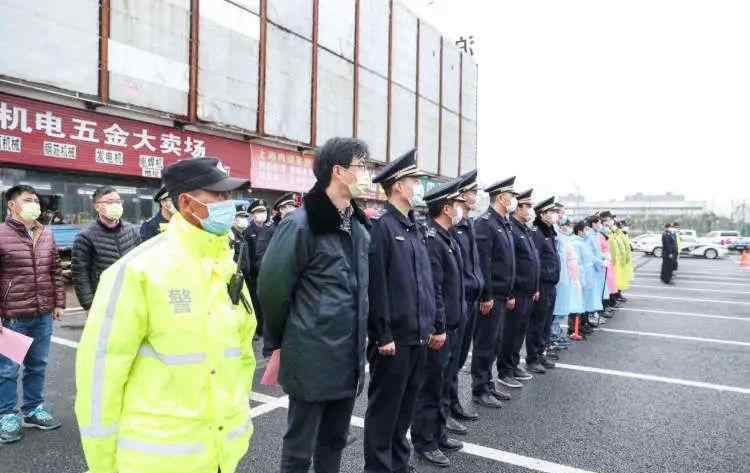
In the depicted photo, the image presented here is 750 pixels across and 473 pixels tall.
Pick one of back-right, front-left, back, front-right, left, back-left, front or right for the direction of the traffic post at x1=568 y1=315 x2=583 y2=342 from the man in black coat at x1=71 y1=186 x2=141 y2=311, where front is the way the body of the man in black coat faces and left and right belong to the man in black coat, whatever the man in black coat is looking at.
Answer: front-left

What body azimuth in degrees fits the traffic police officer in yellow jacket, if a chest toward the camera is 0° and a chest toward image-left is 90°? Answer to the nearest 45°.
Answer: approximately 315°

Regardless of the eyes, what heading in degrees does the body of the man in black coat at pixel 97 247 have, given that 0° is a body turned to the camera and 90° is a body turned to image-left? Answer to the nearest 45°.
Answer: approximately 315°

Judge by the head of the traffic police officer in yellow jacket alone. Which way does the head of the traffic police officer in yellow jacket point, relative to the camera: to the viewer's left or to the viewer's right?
to the viewer's right

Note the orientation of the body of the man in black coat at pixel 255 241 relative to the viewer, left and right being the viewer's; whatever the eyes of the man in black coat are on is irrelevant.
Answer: facing the viewer and to the right of the viewer

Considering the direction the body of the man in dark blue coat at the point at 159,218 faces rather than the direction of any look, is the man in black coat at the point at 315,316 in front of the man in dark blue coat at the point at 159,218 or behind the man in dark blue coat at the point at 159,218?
in front

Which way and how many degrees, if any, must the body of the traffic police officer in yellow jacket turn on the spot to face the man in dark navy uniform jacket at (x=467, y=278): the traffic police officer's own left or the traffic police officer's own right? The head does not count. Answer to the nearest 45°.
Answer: approximately 90° to the traffic police officer's own left

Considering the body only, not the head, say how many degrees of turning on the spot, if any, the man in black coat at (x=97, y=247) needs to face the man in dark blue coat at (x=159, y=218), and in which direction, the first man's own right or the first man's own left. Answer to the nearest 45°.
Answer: approximately 90° to the first man's own left

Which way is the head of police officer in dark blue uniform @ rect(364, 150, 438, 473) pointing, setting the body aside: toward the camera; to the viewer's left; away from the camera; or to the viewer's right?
to the viewer's right

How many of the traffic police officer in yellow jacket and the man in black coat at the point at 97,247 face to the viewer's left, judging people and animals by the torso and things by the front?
0
